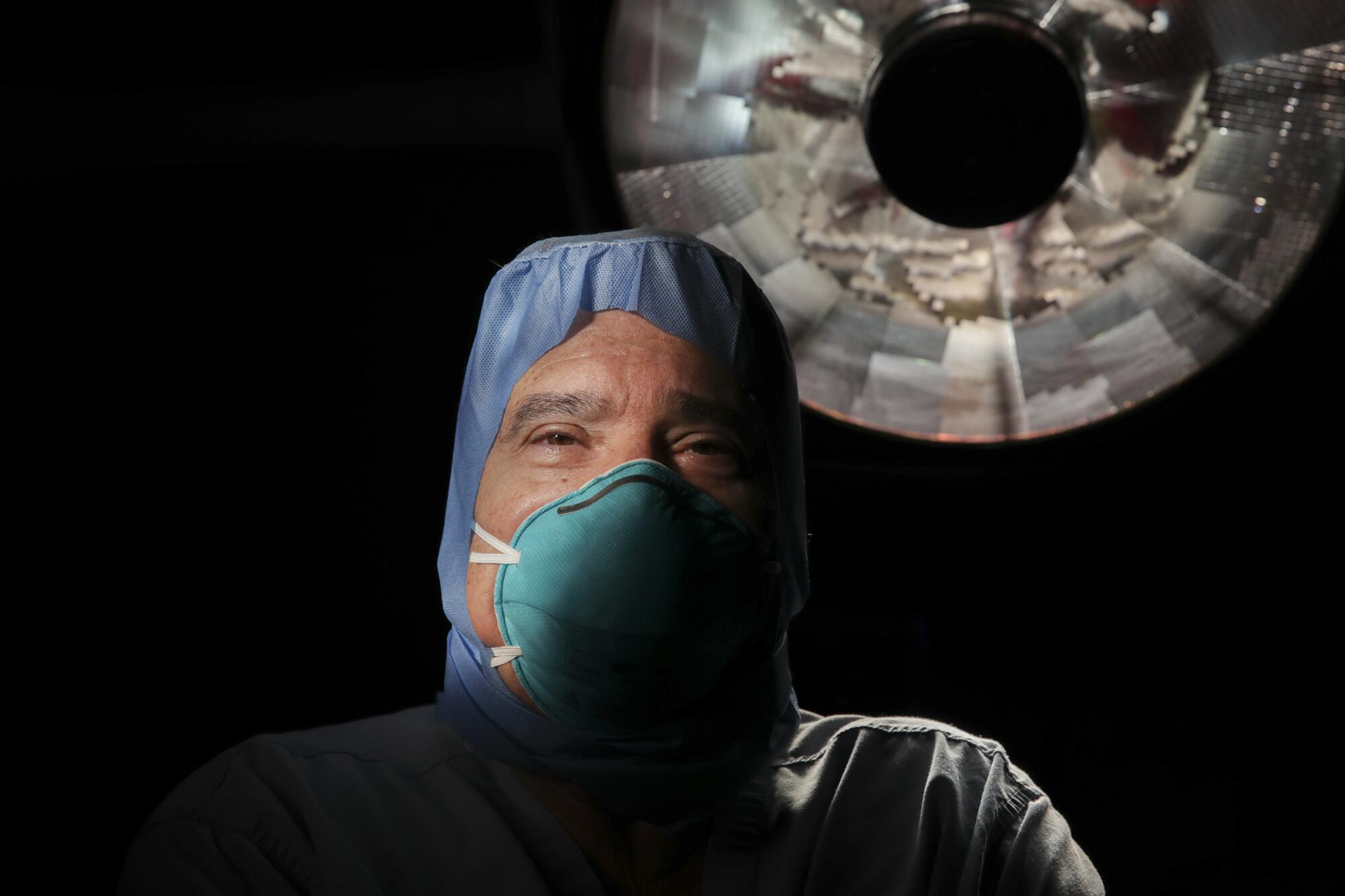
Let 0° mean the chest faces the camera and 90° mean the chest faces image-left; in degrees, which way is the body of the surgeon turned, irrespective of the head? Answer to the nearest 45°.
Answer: approximately 0°
